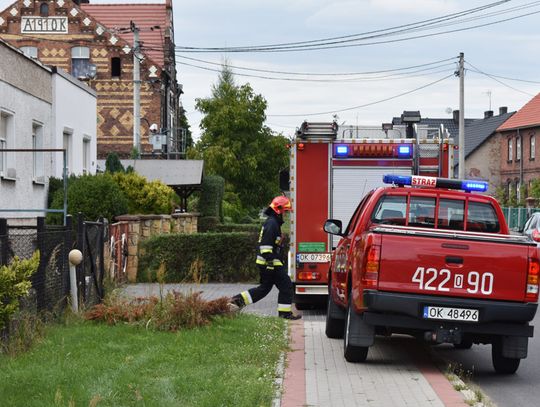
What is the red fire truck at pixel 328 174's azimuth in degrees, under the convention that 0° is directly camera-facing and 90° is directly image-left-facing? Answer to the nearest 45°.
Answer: approximately 180°

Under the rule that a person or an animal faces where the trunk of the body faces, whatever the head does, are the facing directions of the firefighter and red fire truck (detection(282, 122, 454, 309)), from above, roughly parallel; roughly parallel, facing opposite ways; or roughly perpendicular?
roughly perpendicular

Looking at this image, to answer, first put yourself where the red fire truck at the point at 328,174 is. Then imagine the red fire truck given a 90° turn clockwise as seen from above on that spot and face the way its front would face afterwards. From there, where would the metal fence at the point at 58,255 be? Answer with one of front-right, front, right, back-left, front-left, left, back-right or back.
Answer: back-right

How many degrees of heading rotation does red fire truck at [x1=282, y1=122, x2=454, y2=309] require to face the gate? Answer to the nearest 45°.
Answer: approximately 90° to its left

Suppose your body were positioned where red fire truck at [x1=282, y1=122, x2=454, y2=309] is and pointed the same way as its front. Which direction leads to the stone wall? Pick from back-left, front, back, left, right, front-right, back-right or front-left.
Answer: front-left
